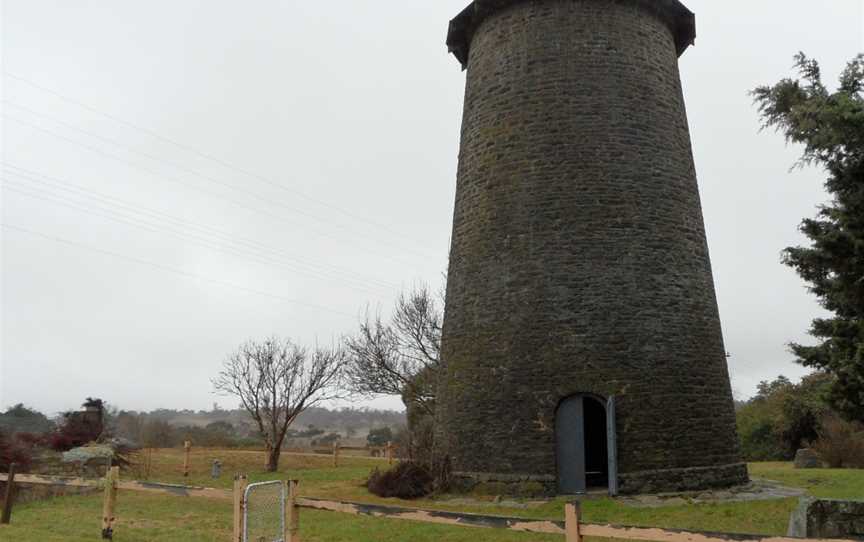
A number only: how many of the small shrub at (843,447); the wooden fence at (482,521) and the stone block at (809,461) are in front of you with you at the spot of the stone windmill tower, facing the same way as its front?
1

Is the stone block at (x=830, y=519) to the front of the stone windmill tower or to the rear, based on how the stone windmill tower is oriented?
to the front

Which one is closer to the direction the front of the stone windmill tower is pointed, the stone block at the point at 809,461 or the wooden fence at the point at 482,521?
the wooden fence

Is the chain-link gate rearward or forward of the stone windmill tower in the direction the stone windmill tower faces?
forward

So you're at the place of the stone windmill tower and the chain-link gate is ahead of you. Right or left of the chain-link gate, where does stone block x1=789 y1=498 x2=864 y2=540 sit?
left

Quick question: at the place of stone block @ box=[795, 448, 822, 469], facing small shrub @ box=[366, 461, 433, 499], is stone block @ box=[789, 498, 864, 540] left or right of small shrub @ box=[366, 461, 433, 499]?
left

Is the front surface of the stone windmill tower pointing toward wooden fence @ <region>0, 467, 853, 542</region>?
yes

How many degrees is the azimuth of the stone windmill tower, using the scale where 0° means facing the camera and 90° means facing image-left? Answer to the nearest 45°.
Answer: approximately 0°

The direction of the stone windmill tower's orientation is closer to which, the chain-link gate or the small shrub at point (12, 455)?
the chain-link gate

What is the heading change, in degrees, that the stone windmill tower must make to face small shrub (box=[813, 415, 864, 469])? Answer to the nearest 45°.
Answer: approximately 135° to its left

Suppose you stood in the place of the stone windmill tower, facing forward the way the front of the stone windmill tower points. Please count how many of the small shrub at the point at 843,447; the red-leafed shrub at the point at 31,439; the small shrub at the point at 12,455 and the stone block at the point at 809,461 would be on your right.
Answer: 2

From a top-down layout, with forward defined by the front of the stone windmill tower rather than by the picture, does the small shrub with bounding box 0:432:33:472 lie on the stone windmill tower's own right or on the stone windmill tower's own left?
on the stone windmill tower's own right

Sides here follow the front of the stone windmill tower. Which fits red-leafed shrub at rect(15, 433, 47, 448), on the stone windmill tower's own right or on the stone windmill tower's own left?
on the stone windmill tower's own right
